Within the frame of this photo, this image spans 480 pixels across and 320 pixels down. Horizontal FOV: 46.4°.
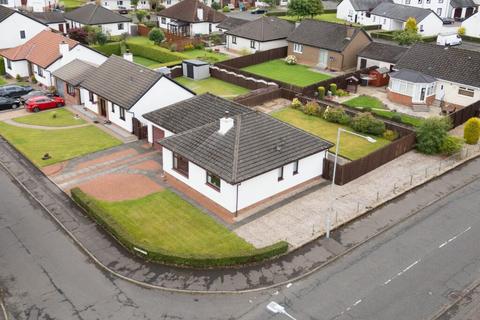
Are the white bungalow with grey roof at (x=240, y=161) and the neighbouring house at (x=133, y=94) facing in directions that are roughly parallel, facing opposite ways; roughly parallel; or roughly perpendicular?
roughly parallel

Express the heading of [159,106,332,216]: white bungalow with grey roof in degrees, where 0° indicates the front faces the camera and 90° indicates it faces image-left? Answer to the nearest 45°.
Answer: approximately 45°

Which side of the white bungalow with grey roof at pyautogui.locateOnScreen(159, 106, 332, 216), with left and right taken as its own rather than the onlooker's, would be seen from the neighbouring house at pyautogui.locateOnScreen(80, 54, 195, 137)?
right

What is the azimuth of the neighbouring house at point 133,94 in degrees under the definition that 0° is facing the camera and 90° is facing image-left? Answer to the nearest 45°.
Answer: approximately 45°

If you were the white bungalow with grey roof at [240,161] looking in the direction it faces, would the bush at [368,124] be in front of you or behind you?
behind

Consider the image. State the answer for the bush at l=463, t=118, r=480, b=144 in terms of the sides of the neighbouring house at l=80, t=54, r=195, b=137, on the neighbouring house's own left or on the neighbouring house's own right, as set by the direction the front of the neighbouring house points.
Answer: on the neighbouring house's own left

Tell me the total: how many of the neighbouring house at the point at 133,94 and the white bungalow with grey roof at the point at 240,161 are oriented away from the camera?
0

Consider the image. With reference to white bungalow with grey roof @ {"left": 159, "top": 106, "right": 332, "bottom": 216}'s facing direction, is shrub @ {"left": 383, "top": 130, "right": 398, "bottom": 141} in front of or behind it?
behind

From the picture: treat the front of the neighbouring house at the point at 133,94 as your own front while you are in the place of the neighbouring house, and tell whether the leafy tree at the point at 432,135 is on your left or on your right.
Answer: on your left

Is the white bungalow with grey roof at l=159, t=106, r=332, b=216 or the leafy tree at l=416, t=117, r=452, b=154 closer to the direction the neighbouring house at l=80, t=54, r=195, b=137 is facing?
the white bungalow with grey roof
